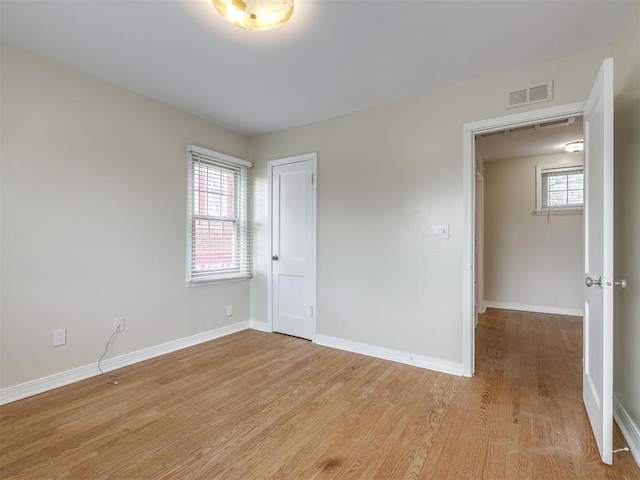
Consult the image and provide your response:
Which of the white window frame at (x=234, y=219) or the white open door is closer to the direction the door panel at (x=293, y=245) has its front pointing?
the white window frame

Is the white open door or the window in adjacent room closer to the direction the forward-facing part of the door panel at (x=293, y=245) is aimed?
the white open door

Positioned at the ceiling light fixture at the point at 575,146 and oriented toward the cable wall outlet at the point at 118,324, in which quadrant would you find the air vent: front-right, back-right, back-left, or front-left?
front-left

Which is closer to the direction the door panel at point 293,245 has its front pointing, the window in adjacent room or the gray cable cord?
the gray cable cord

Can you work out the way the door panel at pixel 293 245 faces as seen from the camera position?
facing the viewer and to the left of the viewer

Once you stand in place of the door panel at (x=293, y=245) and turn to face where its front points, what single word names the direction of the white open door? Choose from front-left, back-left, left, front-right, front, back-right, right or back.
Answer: left

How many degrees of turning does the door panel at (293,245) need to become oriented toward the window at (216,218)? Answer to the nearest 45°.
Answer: approximately 45° to its right

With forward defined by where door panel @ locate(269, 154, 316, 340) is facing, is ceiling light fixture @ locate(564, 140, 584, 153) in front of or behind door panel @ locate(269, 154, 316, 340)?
behind

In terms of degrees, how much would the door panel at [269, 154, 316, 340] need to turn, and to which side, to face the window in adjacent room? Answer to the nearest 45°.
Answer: approximately 135° to its left

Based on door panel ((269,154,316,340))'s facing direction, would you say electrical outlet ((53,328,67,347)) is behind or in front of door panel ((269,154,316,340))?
in front

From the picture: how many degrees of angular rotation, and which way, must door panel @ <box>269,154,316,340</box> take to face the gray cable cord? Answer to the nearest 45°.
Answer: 0° — it already faces it

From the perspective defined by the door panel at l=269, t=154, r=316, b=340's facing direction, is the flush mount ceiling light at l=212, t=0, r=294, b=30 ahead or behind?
ahead

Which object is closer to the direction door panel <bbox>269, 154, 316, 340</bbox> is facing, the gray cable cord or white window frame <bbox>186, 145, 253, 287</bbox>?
the gray cable cord

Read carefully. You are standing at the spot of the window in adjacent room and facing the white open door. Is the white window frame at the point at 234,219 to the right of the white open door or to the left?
right

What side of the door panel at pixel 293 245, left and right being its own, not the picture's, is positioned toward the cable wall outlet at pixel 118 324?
front

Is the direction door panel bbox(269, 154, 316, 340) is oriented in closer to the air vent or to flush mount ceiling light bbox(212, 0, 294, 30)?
the flush mount ceiling light
